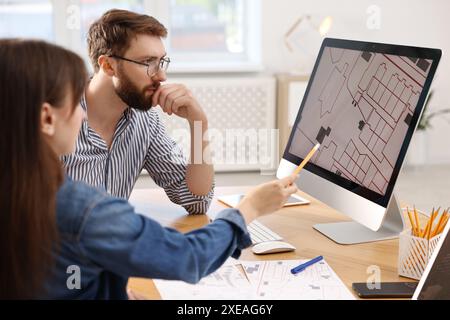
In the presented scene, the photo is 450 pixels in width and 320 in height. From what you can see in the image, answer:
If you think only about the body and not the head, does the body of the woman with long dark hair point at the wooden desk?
yes

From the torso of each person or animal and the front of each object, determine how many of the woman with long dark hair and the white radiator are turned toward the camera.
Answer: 1

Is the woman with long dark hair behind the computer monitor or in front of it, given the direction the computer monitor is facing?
in front

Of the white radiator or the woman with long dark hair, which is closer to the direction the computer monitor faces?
the woman with long dark hair

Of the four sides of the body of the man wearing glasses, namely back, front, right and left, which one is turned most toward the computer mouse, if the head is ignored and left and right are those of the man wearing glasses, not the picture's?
front

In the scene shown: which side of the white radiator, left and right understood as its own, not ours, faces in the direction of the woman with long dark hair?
front

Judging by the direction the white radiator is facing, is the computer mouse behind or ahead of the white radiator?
ahead

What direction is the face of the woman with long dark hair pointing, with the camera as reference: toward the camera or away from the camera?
away from the camera

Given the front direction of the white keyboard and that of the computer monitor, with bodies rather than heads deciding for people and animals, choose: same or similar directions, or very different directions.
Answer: same or similar directions

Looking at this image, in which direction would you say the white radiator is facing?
toward the camera

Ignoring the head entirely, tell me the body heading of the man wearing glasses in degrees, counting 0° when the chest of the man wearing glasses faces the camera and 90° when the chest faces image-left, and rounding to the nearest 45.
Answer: approximately 315°

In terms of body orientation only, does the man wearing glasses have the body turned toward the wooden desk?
yes

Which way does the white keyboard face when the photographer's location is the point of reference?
facing the viewer and to the left of the viewer
